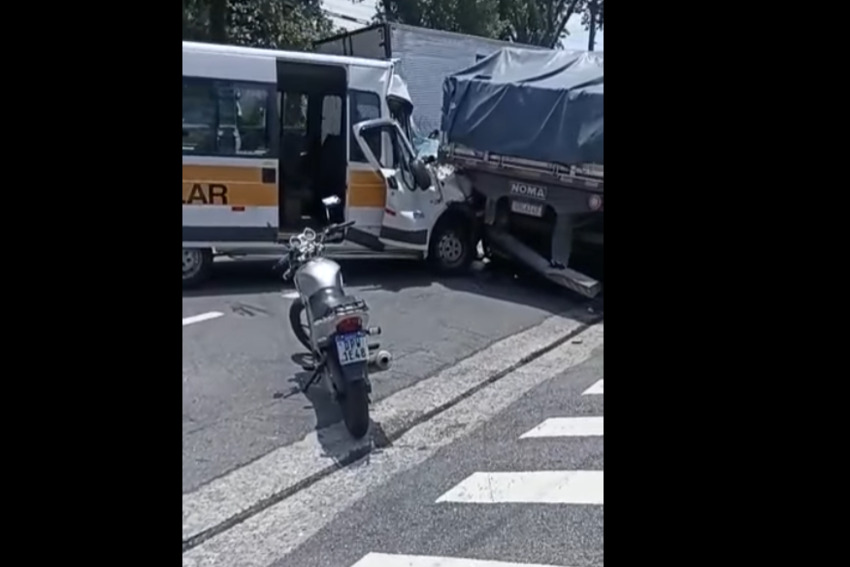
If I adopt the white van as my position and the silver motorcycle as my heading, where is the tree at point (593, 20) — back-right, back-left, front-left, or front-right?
back-left

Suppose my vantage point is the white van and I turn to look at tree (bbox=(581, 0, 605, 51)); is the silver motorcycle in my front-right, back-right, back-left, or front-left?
back-right

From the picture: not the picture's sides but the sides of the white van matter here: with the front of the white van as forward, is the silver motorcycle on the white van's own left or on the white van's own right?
on the white van's own right

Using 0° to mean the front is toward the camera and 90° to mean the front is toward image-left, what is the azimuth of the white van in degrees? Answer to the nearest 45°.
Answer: approximately 270°

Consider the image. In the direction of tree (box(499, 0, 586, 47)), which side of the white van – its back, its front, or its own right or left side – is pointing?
left
